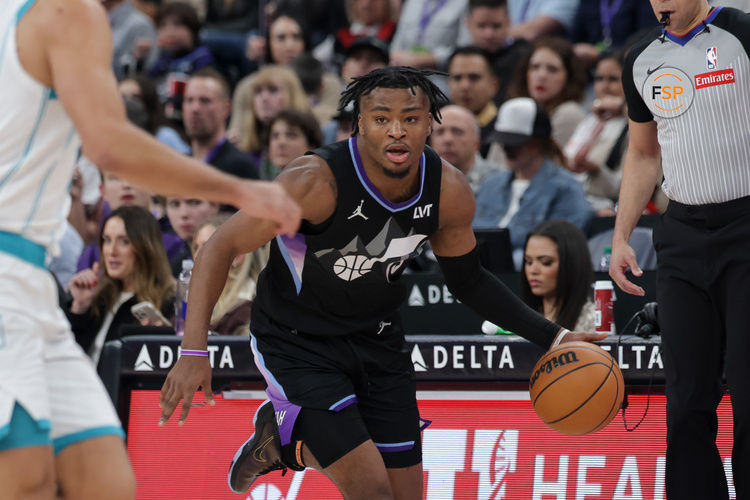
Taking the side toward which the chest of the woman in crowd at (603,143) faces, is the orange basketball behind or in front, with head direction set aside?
in front

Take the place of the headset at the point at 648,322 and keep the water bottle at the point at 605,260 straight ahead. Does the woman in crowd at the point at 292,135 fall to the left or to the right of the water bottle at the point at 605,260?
left

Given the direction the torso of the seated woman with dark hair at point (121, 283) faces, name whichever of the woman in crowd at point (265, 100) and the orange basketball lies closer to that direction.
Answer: the orange basketball

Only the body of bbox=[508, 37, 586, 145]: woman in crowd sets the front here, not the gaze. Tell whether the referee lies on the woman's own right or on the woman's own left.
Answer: on the woman's own left

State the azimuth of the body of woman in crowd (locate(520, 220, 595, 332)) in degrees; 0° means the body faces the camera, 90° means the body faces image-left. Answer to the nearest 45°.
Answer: approximately 45°

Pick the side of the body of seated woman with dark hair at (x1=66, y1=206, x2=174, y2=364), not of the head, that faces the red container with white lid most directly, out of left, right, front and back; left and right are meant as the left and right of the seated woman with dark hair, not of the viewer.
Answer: left

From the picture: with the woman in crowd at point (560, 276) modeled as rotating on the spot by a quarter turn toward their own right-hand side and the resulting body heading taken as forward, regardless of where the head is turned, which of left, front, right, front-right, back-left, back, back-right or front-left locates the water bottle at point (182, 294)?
front-left

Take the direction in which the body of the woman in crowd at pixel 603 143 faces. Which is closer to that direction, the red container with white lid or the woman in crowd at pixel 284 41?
the red container with white lid

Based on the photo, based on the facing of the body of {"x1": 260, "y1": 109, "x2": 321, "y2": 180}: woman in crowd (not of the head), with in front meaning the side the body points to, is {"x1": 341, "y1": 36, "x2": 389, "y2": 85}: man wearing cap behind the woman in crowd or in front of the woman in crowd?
behind
